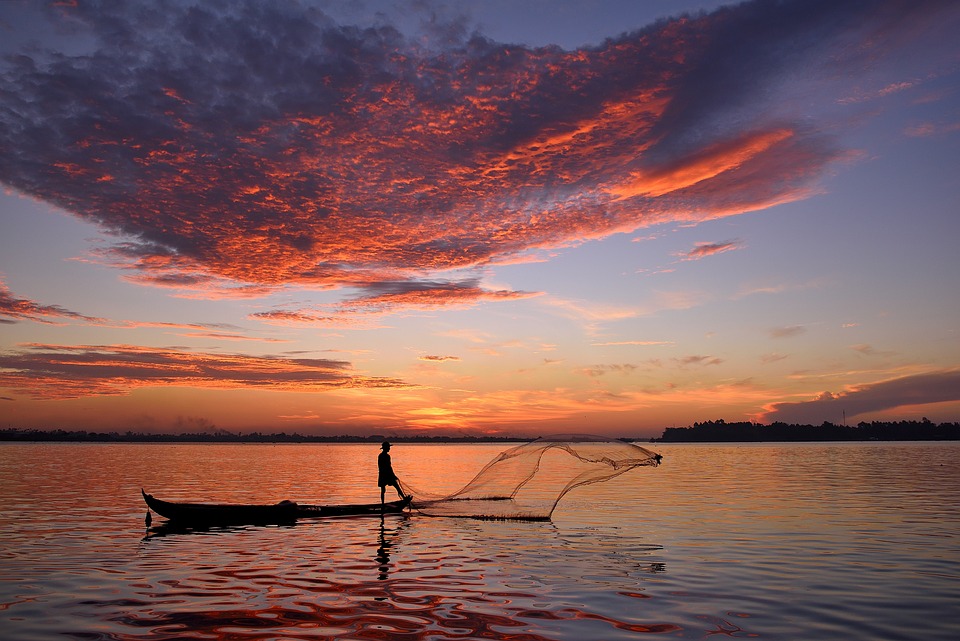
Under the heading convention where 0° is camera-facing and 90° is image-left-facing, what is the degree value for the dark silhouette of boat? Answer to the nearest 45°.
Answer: approximately 90°
